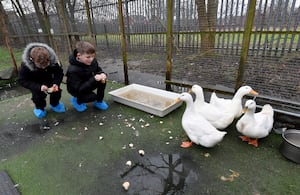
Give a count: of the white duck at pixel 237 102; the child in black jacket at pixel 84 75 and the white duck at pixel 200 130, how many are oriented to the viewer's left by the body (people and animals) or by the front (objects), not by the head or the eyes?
1

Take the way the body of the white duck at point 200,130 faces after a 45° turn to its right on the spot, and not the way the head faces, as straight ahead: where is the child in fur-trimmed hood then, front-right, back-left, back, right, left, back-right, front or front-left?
front-left

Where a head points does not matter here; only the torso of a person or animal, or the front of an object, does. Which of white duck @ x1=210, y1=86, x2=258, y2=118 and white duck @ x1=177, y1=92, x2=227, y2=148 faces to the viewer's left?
white duck @ x1=177, y1=92, x2=227, y2=148

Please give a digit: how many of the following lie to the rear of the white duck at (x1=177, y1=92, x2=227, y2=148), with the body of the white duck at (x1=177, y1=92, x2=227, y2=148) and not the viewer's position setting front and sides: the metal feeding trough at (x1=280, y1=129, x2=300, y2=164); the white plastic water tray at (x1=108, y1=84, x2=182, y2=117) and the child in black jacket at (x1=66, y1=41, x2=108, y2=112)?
1

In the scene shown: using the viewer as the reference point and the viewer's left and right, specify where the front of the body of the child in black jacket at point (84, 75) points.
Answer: facing the viewer and to the right of the viewer

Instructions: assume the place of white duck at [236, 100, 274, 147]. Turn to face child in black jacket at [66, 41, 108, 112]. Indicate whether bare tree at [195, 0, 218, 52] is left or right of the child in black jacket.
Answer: right

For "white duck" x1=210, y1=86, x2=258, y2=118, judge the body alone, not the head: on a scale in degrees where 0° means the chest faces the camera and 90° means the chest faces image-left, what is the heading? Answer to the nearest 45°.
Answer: approximately 270°

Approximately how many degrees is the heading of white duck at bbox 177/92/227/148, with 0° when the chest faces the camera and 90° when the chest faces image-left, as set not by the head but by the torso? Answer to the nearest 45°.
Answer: approximately 90°

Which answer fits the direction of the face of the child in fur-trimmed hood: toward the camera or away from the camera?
toward the camera
